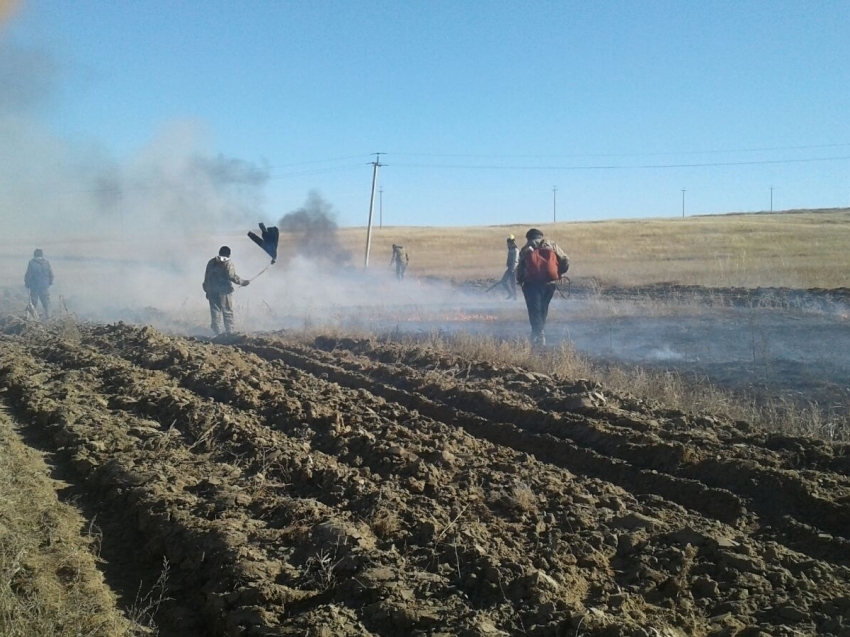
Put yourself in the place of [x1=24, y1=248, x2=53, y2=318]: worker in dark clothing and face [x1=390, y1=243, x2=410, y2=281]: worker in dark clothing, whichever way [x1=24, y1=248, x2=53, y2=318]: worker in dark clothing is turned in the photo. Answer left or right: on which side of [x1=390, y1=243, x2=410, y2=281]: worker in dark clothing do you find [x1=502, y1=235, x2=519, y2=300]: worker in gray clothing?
right

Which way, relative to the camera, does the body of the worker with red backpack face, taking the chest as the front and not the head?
away from the camera

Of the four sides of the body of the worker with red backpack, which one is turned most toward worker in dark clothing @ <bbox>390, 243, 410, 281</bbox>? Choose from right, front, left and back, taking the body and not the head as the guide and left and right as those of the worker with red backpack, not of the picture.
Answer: front

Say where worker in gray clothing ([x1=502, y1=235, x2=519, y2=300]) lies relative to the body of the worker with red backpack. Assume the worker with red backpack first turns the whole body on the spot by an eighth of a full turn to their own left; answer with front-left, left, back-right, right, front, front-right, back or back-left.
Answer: front-right

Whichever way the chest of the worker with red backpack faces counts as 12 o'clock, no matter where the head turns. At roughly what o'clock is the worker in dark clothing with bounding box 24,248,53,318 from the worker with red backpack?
The worker in dark clothing is roughly at 10 o'clock from the worker with red backpack.

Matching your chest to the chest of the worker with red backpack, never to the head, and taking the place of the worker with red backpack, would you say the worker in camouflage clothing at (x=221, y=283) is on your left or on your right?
on your left
